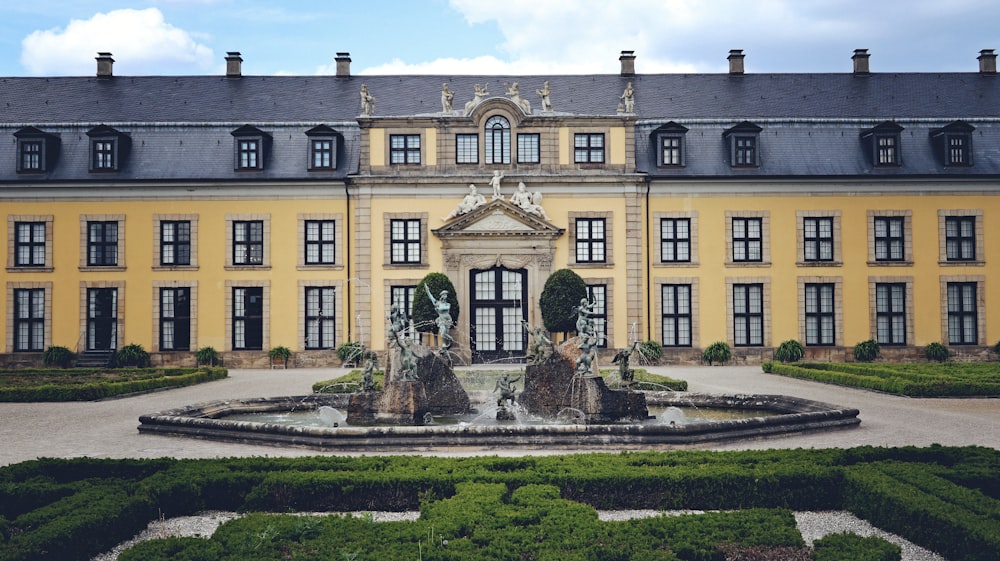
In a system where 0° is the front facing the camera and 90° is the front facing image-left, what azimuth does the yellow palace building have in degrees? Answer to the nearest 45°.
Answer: approximately 0°

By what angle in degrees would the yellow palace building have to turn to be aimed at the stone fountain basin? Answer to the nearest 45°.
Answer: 0° — it already faces it

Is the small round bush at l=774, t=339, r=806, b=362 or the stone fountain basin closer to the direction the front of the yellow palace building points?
the stone fountain basin

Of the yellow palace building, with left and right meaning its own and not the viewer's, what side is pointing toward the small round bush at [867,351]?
left

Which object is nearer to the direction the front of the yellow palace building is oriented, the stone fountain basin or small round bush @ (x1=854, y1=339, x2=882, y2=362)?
the stone fountain basin

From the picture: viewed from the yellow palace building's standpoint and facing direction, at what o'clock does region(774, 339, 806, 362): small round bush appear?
The small round bush is roughly at 9 o'clock from the yellow palace building.
